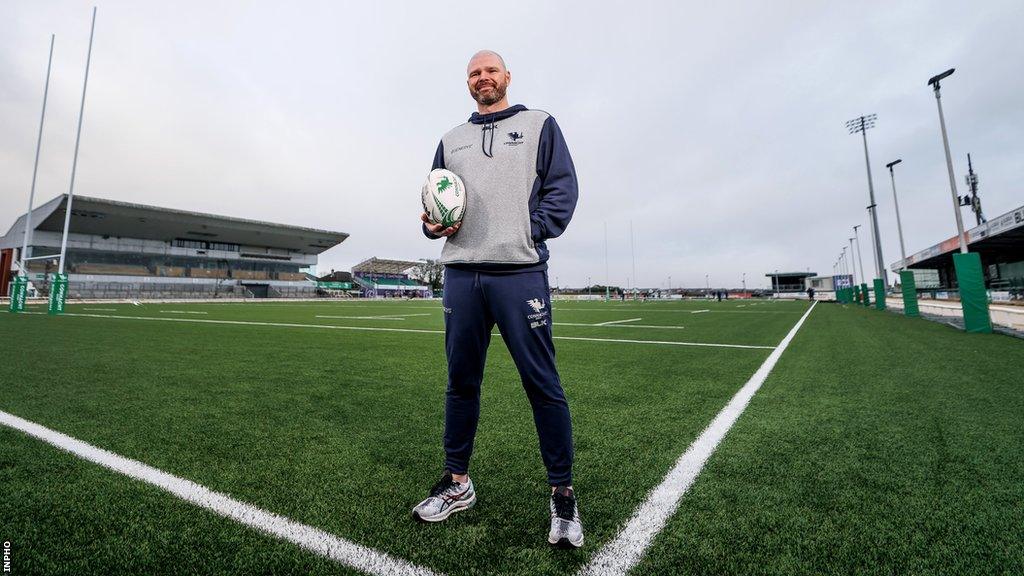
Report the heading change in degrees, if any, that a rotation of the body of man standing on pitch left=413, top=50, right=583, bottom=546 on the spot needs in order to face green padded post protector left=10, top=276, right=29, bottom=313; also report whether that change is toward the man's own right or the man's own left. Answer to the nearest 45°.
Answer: approximately 135° to the man's own right

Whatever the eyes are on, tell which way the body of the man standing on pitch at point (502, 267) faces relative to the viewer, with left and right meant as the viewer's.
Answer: facing the viewer

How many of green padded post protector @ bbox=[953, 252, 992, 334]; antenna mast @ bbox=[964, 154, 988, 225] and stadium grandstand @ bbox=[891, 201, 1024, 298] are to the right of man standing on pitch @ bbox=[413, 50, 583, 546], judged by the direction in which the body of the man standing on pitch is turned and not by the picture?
0

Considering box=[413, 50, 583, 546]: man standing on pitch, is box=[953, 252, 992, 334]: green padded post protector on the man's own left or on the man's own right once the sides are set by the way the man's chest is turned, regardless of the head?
on the man's own left

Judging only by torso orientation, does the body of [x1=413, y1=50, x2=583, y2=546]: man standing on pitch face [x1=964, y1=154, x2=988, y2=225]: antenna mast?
no

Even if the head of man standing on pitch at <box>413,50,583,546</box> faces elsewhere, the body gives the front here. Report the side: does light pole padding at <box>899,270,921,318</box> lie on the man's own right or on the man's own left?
on the man's own left

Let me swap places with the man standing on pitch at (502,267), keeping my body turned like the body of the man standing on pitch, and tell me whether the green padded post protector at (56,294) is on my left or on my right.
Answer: on my right

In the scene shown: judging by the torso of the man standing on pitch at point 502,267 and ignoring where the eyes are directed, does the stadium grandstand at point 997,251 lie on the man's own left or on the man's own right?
on the man's own left
